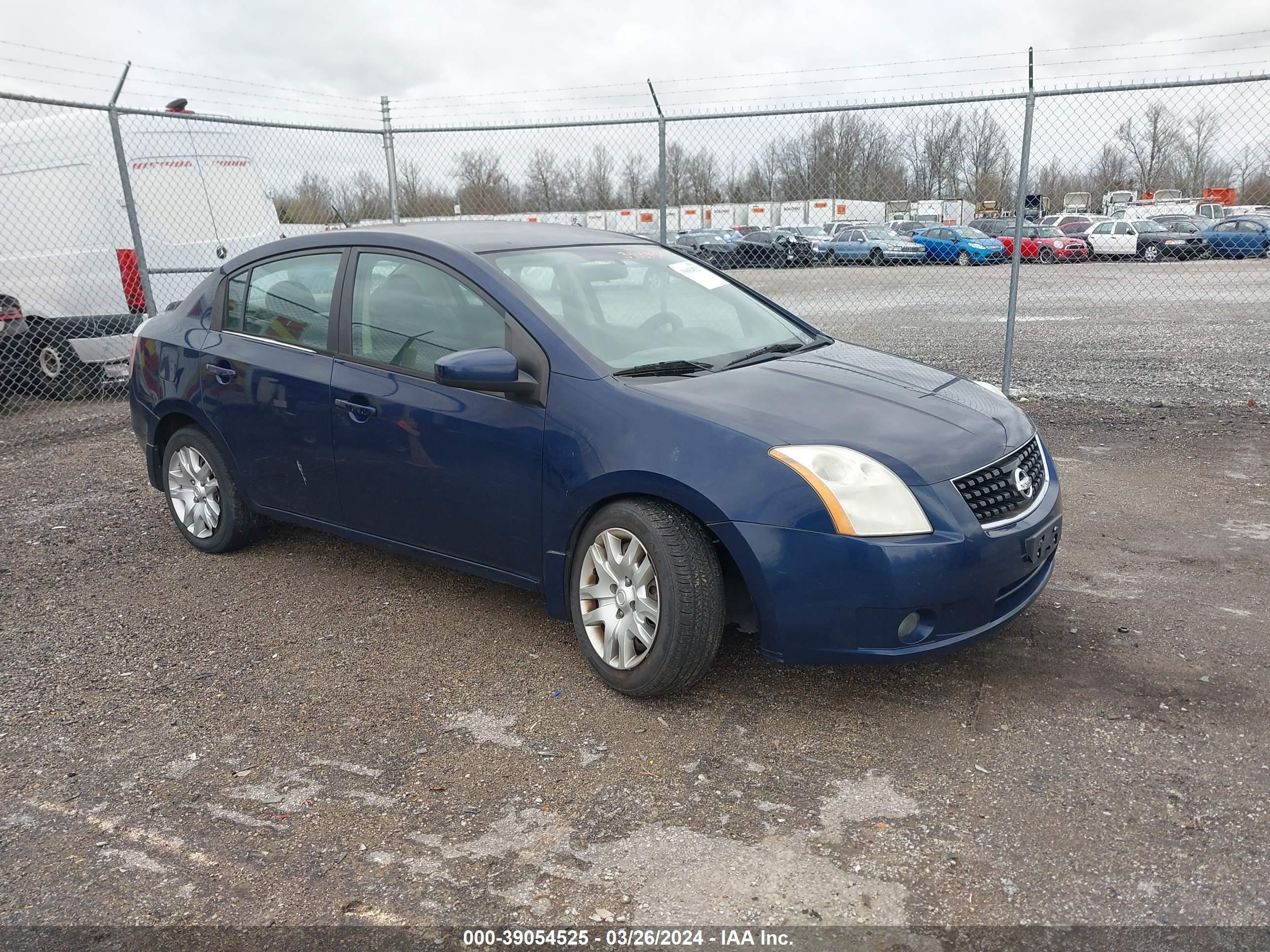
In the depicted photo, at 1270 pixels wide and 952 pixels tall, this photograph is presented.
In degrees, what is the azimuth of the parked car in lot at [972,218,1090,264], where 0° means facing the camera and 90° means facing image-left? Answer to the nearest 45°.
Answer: approximately 315°

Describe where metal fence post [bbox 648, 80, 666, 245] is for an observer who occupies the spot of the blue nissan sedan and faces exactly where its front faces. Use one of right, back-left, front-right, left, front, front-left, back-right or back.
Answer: back-left

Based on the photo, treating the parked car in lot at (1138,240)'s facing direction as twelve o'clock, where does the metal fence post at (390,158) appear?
The metal fence post is roughly at 2 o'clock from the parked car in lot.

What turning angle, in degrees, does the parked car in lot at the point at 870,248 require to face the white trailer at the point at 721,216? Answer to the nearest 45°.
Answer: approximately 180°

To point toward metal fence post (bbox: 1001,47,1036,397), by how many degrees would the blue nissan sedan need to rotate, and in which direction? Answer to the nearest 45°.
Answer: approximately 90° to its left

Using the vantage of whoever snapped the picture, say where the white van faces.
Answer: facing away from the viewer and to the left of the viewer

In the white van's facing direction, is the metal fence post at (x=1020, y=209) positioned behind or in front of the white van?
behind

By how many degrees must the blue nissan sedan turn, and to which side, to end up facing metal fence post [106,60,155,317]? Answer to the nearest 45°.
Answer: approximately 180°
